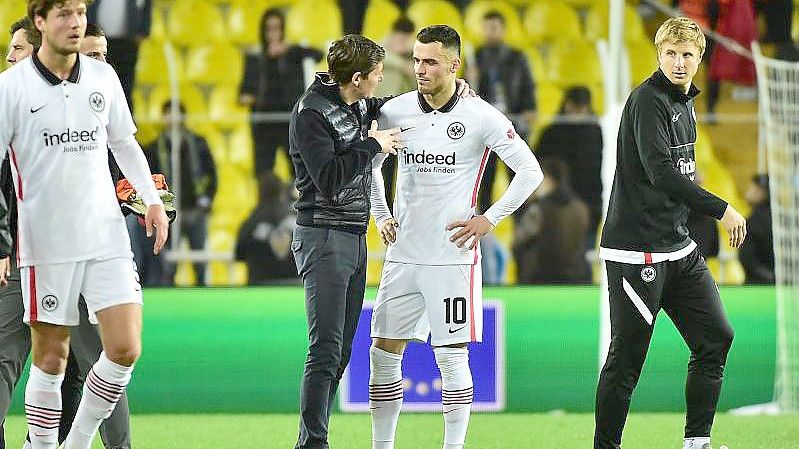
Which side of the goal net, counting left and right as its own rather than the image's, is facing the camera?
left

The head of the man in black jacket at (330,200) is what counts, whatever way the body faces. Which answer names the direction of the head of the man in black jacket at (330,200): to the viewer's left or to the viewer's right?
to the viewer's right

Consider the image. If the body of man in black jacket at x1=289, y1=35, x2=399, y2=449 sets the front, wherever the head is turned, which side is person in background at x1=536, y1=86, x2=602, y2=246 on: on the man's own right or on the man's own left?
on the man's own left

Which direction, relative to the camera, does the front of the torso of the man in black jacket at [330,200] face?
to the viewer's right

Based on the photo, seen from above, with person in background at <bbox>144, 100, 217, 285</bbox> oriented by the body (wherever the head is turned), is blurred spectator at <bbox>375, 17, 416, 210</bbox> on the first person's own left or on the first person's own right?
on the first person's own left

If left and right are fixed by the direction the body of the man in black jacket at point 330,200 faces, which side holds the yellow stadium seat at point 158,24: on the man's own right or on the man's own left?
on the man's own left
